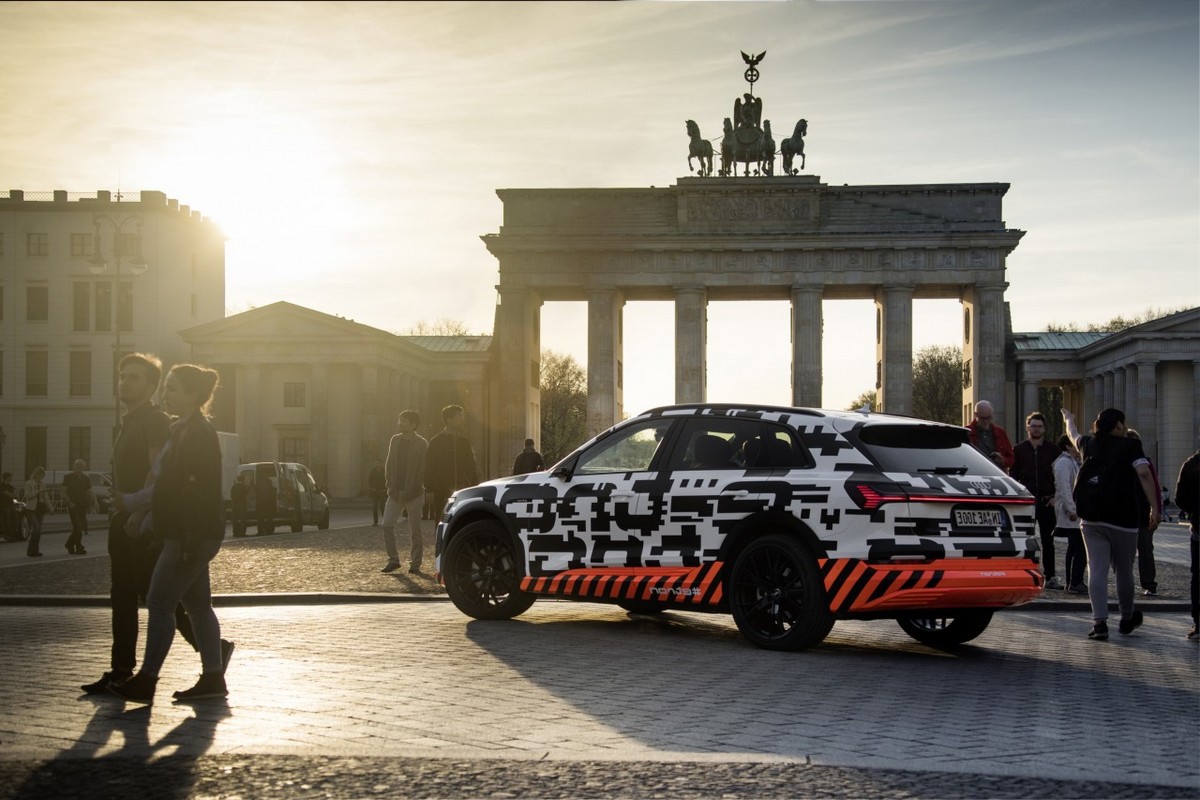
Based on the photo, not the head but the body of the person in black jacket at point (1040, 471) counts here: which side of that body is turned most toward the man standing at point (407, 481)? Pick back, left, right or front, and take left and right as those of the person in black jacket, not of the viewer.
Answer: right

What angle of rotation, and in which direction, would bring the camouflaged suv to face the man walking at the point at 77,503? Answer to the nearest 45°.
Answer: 0° — it already faces them

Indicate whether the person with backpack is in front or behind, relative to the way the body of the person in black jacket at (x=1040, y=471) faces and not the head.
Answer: in front

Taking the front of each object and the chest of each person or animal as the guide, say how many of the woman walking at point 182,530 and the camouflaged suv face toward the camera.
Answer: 0

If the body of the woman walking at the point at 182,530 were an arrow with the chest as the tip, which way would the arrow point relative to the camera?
to the viewer's left

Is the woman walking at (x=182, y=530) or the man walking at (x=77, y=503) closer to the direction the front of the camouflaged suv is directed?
the man walking

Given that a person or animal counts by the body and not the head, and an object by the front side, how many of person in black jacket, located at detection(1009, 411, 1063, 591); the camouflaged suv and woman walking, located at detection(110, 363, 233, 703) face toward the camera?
1

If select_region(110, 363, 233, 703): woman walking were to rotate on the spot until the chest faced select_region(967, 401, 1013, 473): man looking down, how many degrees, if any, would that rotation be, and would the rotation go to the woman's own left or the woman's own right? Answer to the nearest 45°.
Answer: approximately 135° to the woman's own right

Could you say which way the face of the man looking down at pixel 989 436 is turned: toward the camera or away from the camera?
toward the camera

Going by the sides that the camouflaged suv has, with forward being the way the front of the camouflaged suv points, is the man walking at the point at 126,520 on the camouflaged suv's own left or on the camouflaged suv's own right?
on the camouflaged suv's own left

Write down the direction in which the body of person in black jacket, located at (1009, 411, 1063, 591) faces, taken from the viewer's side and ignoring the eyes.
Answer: toward the camera
